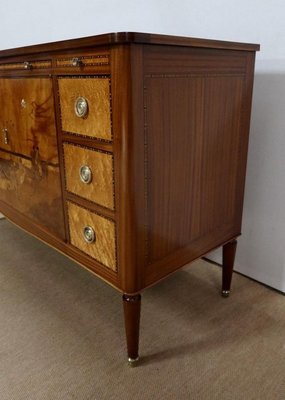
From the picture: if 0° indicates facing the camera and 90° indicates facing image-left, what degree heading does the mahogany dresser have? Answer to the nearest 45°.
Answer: approximately 45°
